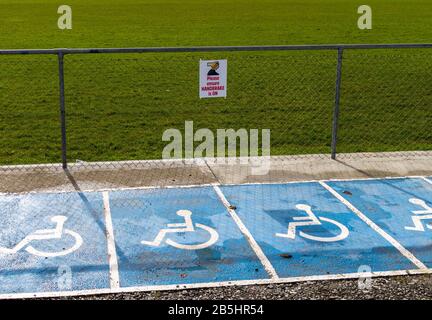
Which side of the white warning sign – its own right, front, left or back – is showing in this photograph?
front
